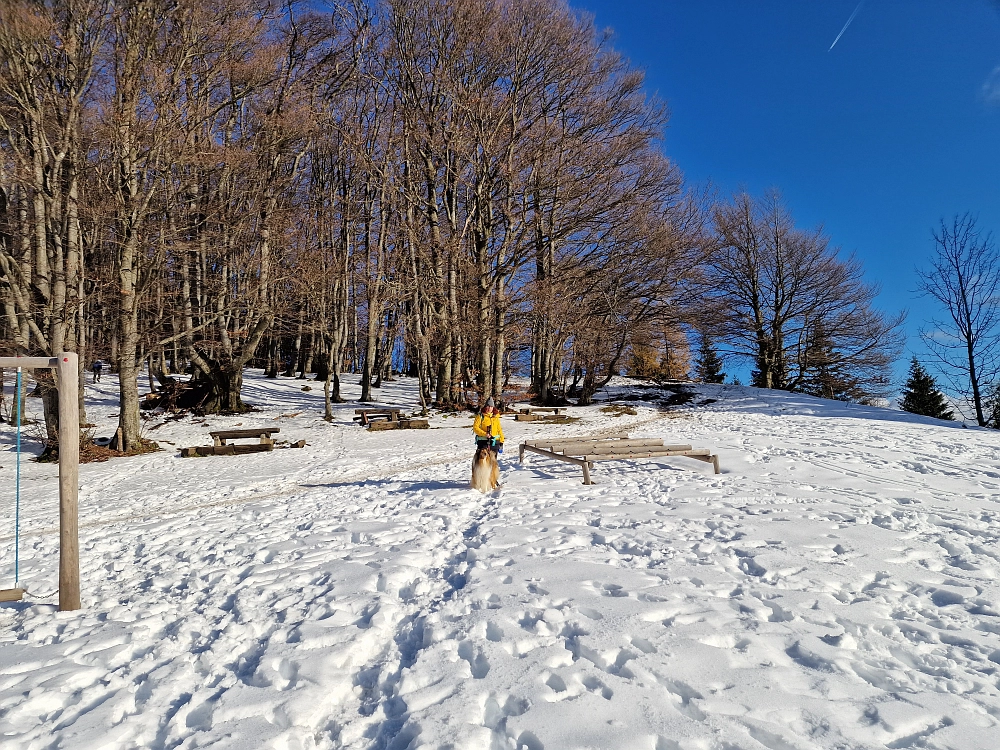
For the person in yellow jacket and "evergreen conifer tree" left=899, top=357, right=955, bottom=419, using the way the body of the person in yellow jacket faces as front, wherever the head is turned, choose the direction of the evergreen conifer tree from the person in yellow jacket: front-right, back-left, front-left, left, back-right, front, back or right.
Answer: back-left

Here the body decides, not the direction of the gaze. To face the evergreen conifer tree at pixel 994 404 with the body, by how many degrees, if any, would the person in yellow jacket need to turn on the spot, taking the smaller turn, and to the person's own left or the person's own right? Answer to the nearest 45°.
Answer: approximately 135° to the person's own left

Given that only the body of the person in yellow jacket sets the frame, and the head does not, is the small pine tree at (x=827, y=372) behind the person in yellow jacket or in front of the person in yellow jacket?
behind

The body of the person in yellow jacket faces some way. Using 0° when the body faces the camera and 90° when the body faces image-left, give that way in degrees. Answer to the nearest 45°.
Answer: approximately 0°

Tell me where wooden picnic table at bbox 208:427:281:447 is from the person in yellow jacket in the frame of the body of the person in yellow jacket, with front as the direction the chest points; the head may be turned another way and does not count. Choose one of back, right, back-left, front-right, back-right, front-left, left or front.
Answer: back-right

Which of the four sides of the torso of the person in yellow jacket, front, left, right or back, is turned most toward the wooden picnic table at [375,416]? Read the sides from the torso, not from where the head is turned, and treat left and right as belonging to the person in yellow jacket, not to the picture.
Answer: back

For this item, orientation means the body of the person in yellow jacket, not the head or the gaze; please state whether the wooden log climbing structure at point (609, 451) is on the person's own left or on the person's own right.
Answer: on the person's own left

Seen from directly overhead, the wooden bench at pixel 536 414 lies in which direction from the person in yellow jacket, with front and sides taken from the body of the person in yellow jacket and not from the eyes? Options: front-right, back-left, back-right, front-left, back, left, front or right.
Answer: back

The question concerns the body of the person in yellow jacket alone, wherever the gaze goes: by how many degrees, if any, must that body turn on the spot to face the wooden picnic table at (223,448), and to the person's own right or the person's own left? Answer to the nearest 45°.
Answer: approximately 135° to the person's own right
